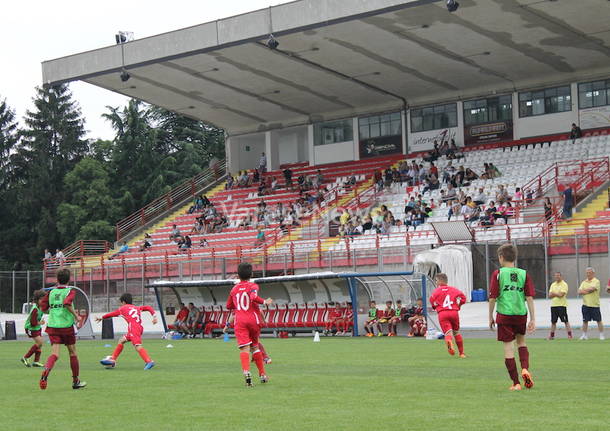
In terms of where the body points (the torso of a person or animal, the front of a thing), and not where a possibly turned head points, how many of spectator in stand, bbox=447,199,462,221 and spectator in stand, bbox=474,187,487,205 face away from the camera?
0

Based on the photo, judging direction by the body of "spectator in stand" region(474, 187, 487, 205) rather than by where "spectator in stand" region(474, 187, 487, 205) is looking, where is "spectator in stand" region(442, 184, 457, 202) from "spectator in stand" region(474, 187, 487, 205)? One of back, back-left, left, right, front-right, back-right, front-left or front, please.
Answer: right

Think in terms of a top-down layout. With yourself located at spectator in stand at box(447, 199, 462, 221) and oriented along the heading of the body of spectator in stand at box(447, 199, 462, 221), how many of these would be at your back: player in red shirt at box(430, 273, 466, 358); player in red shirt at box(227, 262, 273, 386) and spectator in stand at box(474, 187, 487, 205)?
1

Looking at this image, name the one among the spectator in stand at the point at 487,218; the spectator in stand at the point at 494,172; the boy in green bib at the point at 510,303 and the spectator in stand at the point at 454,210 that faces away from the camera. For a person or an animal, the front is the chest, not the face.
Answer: the boy in green bib

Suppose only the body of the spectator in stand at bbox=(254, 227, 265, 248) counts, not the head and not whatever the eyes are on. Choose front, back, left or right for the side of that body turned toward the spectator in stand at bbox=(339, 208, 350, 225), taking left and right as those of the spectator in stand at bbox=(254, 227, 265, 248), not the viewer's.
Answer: left

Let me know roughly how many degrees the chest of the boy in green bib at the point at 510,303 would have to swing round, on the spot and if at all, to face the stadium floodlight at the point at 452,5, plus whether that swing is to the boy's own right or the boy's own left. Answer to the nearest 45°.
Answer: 0° — they already face it

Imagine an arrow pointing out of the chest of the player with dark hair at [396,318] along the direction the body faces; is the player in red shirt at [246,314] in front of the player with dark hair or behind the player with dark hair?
in front

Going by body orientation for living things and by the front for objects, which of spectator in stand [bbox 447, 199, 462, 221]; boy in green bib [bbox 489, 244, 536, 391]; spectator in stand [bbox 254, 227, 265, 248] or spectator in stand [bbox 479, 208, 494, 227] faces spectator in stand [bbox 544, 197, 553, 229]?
the boy in green bib

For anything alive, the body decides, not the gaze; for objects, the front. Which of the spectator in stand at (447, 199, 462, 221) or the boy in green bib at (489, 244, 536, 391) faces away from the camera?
the boy in green bib

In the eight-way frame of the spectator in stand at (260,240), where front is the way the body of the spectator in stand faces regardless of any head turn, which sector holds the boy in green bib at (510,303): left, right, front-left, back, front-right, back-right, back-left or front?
front-left

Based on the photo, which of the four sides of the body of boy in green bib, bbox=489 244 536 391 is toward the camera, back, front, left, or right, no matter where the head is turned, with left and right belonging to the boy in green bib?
back

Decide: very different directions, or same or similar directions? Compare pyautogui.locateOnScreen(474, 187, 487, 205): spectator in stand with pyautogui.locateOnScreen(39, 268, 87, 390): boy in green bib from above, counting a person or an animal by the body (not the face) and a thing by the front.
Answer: very different directions

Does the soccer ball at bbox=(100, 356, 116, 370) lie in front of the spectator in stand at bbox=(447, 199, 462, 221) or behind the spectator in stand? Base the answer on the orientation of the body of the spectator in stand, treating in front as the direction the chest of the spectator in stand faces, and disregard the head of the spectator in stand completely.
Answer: in front

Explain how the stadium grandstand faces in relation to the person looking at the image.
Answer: facing the viewer and to the left of the viewer

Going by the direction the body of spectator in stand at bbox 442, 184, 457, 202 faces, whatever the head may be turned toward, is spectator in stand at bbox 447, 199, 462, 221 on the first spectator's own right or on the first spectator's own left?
on the first spectator's own left

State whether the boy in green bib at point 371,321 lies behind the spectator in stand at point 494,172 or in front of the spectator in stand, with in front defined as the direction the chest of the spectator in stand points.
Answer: in front
